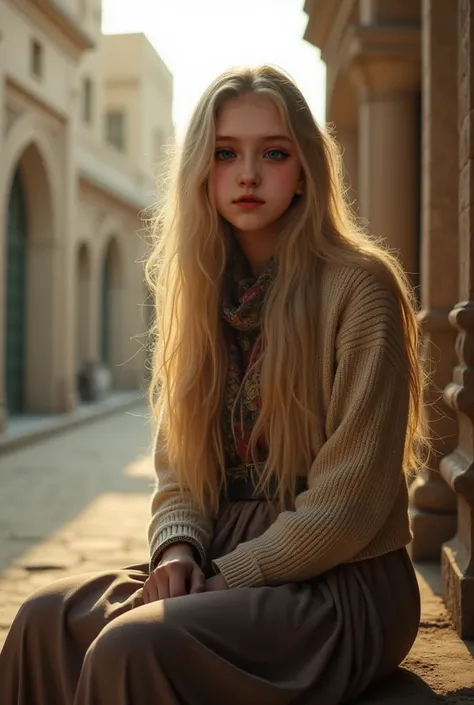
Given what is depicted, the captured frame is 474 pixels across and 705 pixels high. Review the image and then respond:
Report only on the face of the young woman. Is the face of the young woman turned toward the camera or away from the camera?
toward the camera

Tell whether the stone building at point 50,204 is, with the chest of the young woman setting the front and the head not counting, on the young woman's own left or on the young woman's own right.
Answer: on the young woman's own right

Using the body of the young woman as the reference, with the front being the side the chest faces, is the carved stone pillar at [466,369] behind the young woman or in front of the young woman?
behind

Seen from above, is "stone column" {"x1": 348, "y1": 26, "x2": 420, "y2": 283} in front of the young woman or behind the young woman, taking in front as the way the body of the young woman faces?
behind

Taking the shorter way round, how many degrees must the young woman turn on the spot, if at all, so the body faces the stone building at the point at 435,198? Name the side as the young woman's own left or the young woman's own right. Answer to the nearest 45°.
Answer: approximately 180°

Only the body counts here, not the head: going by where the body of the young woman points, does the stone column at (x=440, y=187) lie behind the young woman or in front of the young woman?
behind

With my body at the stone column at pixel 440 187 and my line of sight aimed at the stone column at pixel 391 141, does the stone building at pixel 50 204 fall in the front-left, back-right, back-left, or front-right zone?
front-left

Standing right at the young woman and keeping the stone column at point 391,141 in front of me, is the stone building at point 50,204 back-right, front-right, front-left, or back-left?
front-left
